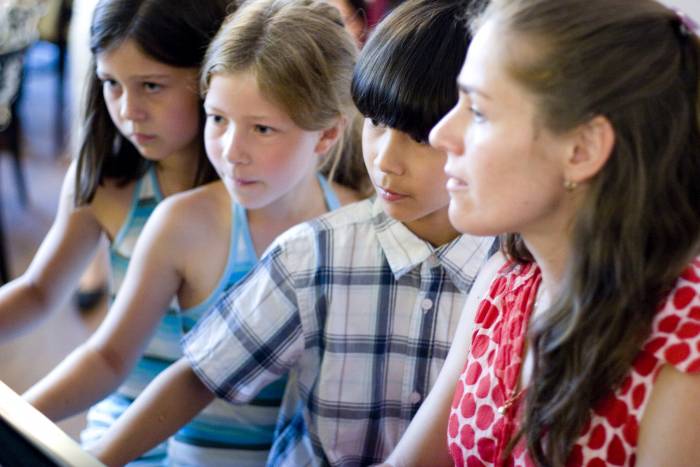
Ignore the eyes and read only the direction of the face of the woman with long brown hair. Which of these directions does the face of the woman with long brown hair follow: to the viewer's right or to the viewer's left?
to the viewer's left

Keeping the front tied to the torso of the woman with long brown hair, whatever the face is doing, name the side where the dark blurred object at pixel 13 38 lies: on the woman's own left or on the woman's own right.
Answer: on the woman's own right

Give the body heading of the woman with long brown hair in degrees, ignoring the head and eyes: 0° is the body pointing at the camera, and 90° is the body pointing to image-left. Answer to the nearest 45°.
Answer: approximately 45°
